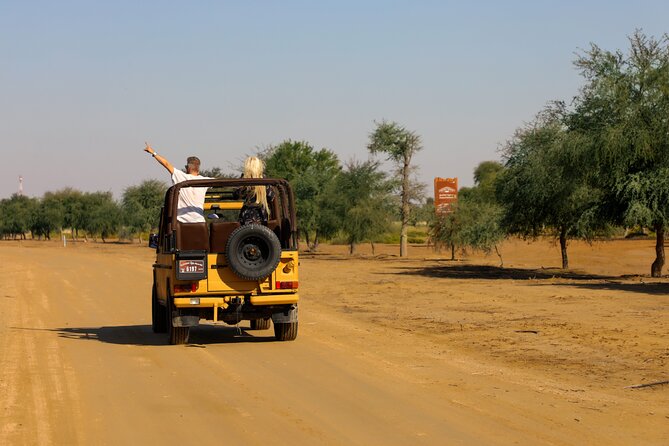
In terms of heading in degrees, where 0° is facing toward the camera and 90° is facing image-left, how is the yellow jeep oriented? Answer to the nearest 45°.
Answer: approximately 180°

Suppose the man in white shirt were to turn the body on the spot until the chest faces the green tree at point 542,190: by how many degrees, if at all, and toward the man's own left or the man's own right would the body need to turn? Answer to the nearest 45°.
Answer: approximately 45° to the man's own right

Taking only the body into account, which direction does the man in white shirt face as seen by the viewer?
away from the camera
